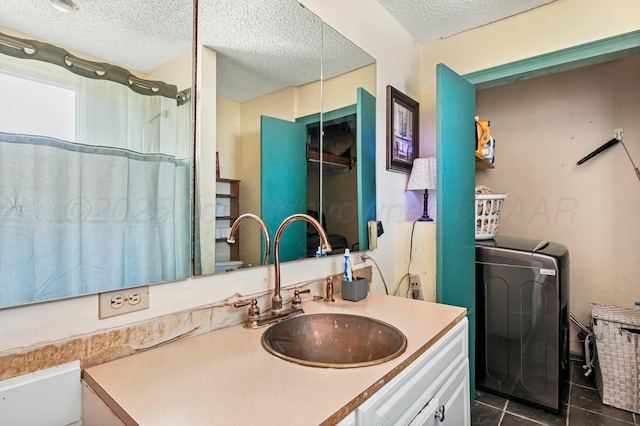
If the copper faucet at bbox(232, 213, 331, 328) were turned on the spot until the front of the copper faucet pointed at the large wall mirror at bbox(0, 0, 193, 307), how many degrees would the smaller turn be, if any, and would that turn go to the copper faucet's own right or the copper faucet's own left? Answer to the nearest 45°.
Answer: approximately 90° to the copper faucet's own right

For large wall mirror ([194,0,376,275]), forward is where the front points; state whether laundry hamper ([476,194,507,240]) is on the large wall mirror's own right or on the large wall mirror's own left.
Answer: on the large wall mirror's own left

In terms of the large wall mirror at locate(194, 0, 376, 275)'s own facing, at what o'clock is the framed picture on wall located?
The framed picture on wall is roughly at 9 o'clock from the large wall mirror.

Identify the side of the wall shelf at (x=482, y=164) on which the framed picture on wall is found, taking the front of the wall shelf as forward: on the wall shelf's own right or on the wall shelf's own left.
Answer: on the wall shelf's own right

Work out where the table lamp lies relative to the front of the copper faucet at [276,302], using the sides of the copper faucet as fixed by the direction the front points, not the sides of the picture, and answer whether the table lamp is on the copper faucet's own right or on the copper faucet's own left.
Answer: on the copper faucet's own left

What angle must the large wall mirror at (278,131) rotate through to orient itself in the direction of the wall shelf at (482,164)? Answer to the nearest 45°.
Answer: approximately 90° to its left
